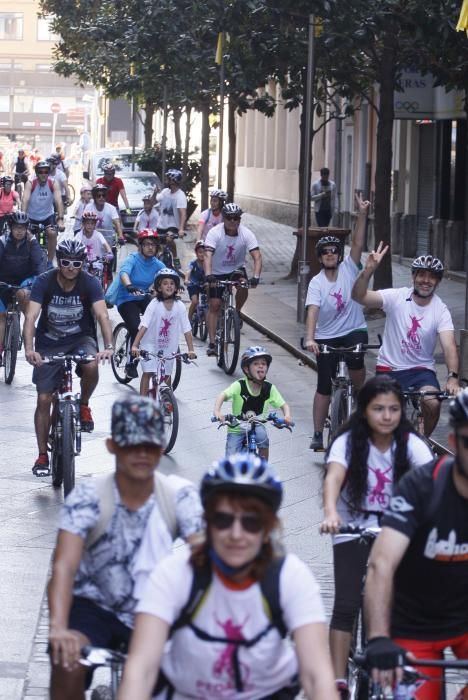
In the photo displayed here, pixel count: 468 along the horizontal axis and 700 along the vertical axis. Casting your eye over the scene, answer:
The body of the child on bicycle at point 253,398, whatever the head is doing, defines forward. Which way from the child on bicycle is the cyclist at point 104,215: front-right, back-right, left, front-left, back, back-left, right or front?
back

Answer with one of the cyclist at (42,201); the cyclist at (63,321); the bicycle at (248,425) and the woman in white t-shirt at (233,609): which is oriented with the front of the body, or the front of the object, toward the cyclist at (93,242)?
the cyclist at (42,201)

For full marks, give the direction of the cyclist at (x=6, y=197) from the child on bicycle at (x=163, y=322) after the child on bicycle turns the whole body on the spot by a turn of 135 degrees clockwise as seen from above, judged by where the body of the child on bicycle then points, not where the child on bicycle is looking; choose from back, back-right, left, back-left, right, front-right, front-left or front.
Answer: front-right

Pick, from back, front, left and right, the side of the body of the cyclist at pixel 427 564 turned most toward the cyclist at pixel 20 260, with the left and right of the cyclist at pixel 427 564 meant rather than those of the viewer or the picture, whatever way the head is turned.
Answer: back

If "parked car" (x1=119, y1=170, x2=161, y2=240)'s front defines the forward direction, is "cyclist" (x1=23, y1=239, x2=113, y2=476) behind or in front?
in front

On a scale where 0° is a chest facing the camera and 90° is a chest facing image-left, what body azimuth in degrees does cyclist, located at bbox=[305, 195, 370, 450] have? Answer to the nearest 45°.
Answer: approximately 0°

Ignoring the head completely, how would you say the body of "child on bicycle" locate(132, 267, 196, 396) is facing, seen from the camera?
toward the camera

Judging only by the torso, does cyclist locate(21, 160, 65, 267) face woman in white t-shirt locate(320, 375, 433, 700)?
yes

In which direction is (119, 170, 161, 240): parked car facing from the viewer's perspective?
toward the camera

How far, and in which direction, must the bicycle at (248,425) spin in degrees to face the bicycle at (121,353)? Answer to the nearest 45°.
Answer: approximately 180°

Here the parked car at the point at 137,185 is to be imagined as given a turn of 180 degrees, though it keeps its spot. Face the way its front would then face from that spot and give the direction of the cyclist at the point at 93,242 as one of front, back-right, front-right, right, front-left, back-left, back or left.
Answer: back

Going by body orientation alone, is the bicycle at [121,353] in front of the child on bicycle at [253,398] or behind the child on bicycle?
behind

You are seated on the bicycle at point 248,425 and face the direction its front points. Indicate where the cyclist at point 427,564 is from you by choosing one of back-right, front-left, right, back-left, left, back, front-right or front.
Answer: front
